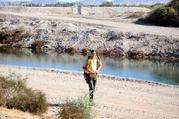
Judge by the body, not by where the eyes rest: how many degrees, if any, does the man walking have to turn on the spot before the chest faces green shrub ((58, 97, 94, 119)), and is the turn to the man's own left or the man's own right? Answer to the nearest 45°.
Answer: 0° — they already face it

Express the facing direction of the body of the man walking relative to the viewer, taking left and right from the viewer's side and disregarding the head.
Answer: facing the viewer

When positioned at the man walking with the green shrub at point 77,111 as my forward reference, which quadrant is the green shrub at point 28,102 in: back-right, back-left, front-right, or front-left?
front-right

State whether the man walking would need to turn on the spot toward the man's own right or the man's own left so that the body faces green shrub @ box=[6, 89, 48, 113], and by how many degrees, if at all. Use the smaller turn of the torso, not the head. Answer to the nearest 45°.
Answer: approximately 45° to the man's own right
